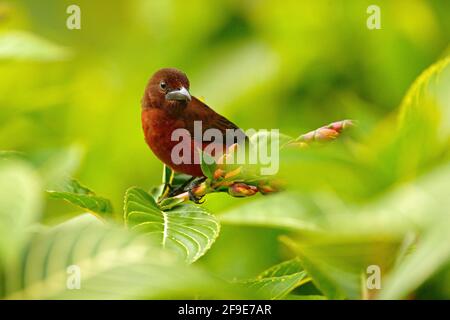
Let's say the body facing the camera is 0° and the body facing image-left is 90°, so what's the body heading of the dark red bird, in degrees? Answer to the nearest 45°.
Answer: approximately 45°
